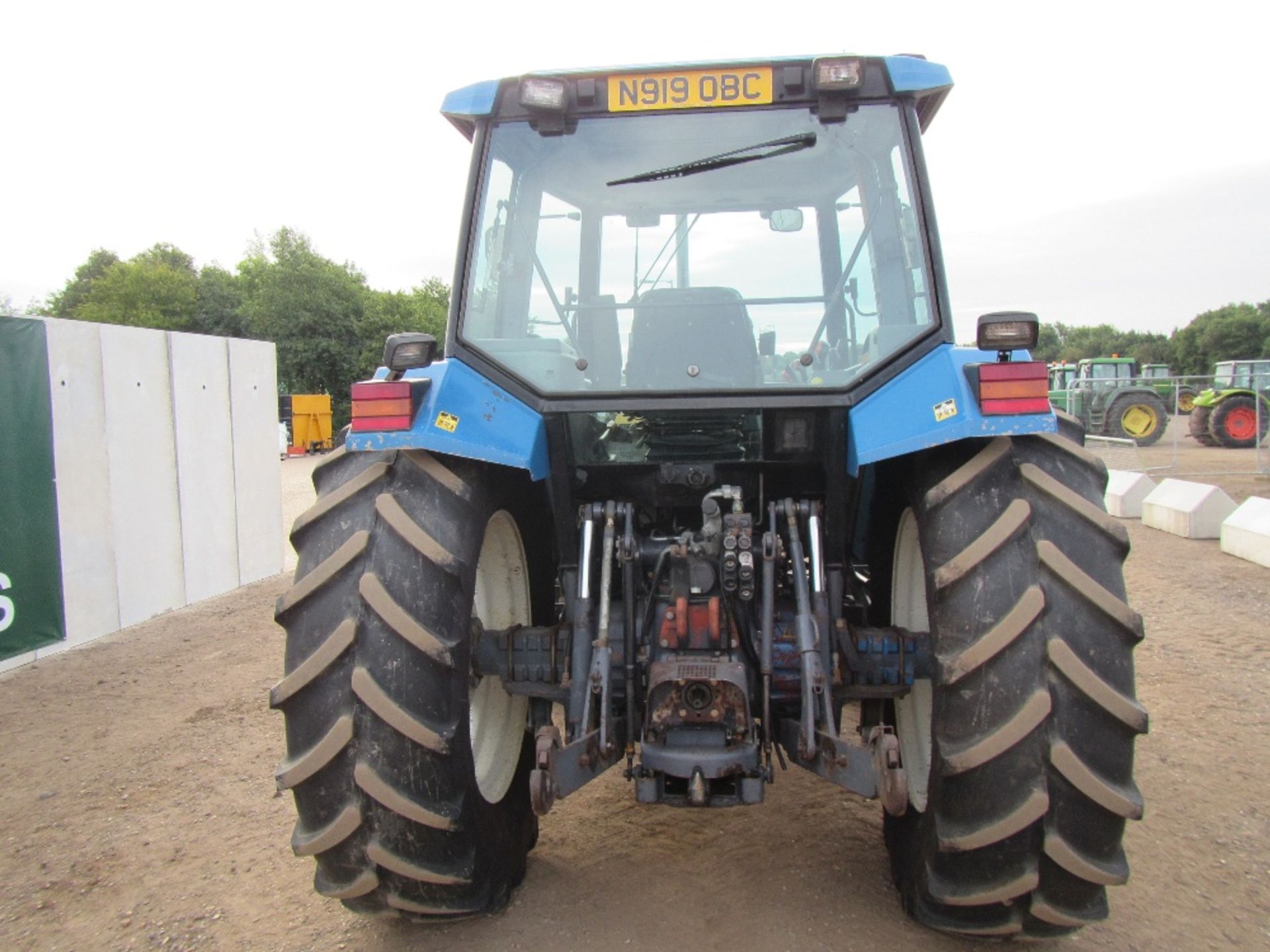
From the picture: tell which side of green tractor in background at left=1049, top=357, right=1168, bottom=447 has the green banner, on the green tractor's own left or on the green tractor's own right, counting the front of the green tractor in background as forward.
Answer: on the green tractor's own left

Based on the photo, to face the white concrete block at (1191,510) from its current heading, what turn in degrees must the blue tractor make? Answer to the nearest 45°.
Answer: approximately 45° to its right

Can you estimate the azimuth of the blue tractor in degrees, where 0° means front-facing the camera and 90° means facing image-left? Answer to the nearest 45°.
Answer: approximately 180°

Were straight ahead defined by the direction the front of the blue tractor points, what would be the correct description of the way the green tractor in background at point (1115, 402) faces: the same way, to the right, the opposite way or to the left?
to the left

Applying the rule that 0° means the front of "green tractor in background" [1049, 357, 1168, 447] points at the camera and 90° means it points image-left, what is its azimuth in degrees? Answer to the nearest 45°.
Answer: approximately 90°

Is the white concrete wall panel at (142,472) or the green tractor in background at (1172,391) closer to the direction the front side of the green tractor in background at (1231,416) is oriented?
the green tractor in background

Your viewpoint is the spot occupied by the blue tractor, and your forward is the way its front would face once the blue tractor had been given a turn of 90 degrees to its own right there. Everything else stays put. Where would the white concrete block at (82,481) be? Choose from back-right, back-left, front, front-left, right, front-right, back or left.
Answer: back-left

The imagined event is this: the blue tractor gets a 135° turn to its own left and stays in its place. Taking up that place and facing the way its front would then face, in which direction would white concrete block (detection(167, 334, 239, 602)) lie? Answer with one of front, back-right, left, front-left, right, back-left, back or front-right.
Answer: right

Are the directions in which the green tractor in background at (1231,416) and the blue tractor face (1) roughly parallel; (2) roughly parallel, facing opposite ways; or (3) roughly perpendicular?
roughly perpendicular

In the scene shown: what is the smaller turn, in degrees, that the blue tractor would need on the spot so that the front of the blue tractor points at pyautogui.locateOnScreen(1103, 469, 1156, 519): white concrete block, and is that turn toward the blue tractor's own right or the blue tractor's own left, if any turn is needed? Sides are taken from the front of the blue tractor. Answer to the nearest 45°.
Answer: approximately 45° to the blue tractor's own right
